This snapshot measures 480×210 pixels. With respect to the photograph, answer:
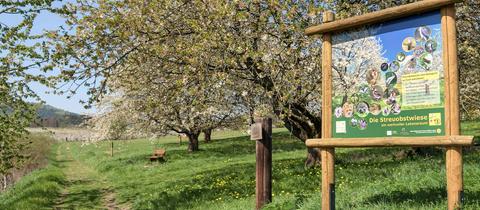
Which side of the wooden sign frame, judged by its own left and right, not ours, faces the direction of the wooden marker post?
right

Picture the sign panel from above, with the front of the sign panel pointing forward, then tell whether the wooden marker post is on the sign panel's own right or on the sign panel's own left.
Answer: on the sign panel's own right

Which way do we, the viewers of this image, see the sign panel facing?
facing the viewer and to the left of the viewer
